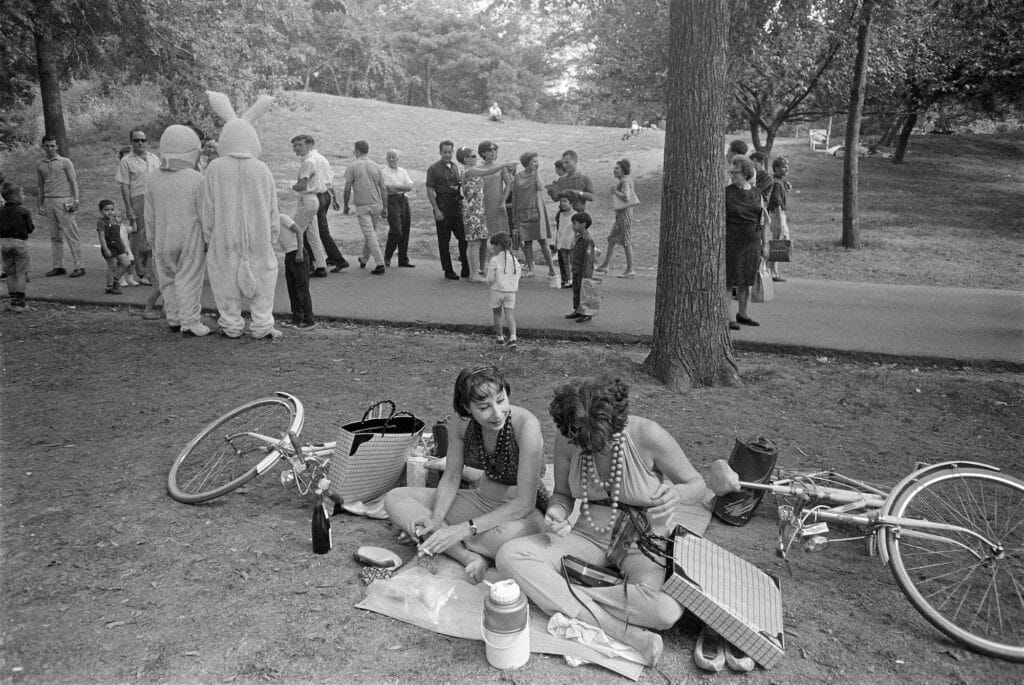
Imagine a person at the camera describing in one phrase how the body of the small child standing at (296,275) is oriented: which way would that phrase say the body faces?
to the viewer's left

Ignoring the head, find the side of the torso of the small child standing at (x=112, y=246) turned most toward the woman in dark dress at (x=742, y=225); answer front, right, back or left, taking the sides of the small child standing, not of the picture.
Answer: front

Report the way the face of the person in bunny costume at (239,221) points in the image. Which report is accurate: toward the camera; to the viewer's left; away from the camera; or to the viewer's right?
away from the camera

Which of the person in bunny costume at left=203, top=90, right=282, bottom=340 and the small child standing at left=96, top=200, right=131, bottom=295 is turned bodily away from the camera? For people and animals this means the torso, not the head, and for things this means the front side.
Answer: the person in bunny costume

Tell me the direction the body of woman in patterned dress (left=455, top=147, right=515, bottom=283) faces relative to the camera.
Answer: to the viewer's right

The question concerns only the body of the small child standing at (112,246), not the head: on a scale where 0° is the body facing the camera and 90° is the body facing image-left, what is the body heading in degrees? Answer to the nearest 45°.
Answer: approximately 315°

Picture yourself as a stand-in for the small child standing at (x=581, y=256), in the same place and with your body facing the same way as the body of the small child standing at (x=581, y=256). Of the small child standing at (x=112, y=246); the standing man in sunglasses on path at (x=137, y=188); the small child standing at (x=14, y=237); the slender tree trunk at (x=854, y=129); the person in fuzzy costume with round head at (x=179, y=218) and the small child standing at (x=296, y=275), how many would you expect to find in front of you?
5

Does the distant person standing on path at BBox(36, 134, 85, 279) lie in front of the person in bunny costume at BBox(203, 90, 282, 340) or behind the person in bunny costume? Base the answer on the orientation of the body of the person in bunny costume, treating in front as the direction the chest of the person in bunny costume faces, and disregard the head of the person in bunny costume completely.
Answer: in front

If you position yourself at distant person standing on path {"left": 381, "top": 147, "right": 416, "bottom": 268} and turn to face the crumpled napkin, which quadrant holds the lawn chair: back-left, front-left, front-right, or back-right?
back-left

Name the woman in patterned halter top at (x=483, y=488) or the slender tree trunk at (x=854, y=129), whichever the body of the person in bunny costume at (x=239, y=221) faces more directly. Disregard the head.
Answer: the slender tree trunk

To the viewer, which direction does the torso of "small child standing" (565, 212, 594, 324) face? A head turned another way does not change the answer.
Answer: to the viewer's left

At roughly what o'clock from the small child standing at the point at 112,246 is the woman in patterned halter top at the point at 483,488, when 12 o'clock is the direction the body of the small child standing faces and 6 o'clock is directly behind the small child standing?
The woman in patterned halter top is roughly at 1 o'clock from the small child standing.

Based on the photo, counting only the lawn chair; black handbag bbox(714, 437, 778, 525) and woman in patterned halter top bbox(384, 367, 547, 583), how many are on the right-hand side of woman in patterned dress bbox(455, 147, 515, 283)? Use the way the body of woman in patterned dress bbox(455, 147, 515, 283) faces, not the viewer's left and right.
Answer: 2

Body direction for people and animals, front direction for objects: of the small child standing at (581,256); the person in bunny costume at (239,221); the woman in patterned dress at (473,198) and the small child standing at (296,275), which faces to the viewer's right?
the woman in patterned dress

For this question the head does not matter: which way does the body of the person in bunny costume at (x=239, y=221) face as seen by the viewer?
away from the camera
